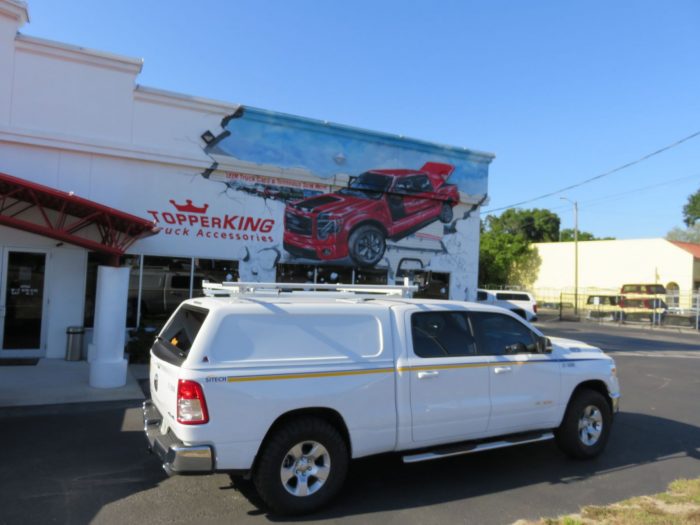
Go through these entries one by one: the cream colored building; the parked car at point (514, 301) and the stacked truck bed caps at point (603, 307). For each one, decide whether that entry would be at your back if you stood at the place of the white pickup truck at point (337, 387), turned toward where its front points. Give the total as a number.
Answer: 0

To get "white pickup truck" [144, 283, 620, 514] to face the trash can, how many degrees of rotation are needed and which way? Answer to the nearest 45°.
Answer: approximately 90° to its left

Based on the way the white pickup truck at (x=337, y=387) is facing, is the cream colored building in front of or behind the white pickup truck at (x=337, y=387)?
in front

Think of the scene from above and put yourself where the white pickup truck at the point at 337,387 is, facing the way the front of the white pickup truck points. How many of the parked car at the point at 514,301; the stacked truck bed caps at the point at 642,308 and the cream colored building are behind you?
0

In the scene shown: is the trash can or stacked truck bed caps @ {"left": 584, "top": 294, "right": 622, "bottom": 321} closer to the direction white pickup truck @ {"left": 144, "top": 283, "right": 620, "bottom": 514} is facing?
the stacked truck bed caps

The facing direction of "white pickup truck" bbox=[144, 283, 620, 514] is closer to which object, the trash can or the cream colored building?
the cream colored building

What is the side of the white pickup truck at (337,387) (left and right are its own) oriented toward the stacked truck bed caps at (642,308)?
front

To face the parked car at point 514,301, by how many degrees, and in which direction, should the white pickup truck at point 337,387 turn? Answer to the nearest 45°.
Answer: approximately 45° to its left

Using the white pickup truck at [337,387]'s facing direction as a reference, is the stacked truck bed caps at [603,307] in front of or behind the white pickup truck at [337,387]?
in front

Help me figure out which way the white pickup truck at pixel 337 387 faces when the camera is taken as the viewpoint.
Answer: facing away from the viewer and to the right of the viewer

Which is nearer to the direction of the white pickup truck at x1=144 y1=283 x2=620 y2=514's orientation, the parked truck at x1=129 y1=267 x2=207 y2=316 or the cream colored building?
the cream colored building
